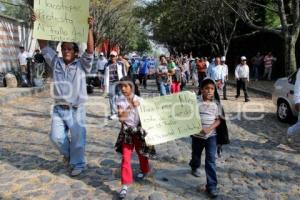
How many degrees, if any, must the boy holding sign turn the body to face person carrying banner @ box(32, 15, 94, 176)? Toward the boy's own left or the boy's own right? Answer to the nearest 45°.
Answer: approximately 90° to the boy's own right

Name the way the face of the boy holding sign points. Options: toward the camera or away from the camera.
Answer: toward the camera

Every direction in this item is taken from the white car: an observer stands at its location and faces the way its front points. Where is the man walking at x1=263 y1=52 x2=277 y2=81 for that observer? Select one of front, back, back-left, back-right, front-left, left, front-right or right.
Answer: back-right

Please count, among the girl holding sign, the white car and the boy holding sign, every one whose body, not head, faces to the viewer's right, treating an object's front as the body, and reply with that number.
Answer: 0

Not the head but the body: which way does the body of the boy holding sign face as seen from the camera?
toward the camera

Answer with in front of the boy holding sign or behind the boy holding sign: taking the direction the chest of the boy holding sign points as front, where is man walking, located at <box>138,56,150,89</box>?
behind

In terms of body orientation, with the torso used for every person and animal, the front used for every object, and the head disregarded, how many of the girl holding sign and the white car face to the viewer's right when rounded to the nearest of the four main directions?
0

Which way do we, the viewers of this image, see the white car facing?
facing the viewer and to the left of the viewer

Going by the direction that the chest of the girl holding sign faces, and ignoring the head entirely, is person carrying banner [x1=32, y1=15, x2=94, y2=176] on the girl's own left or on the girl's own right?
on the girl's own right
